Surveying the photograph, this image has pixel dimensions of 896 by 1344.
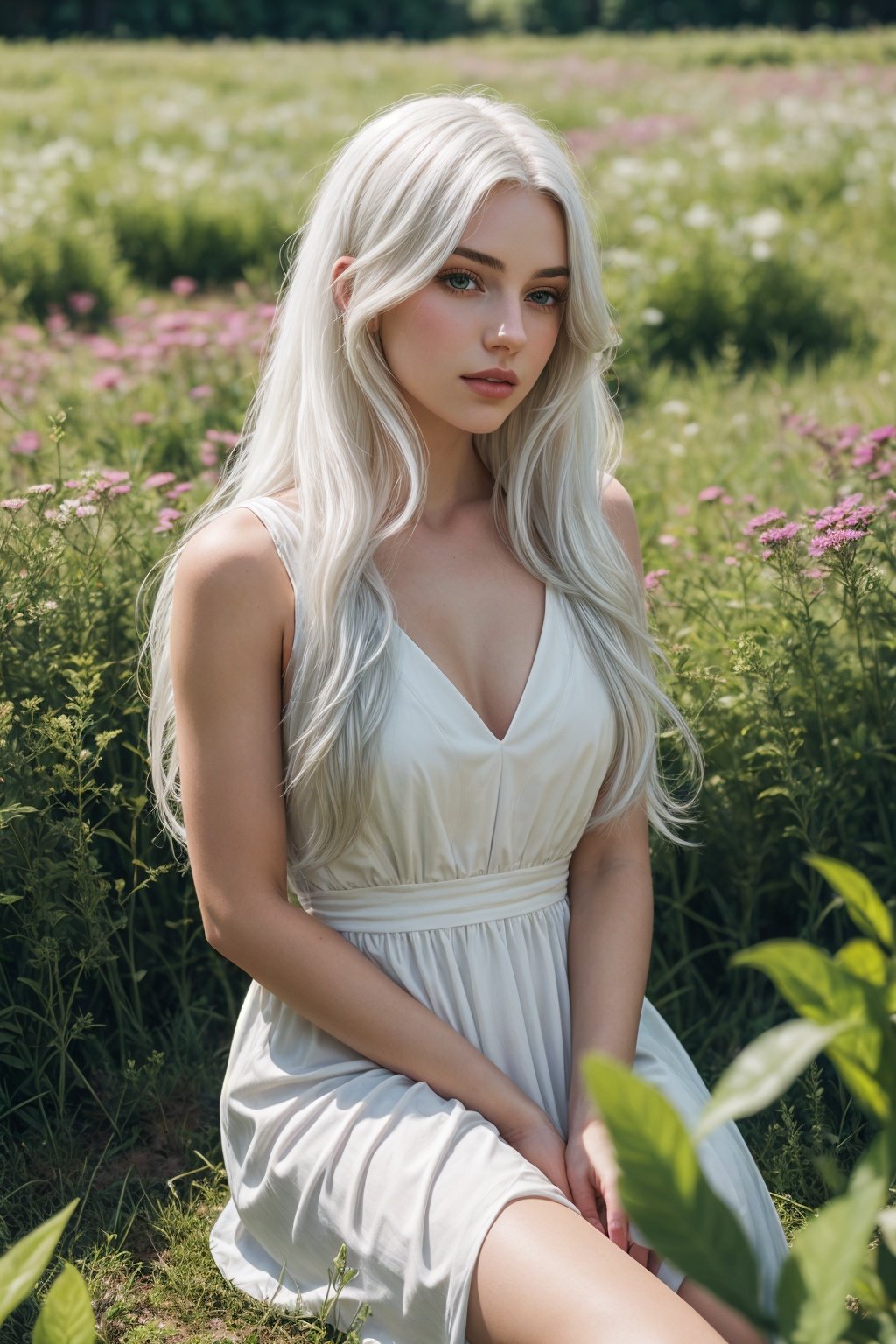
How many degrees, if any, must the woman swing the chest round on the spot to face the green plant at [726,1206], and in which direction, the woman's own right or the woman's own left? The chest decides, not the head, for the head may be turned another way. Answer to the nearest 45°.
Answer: approximately 45° to the woman's own right

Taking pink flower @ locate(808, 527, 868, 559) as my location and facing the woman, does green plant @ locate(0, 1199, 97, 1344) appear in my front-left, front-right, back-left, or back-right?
front-left

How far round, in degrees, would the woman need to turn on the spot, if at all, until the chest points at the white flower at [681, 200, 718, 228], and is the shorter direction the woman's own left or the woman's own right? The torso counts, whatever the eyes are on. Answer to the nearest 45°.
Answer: approximately 135° to the woman's own left

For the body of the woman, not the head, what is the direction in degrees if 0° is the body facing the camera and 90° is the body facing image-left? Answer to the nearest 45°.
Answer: approximately 315°

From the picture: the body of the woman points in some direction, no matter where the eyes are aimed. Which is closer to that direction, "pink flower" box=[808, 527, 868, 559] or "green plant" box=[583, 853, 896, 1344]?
the green plant

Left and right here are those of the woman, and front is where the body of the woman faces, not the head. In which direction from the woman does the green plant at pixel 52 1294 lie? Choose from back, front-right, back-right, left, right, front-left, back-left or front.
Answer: front-right

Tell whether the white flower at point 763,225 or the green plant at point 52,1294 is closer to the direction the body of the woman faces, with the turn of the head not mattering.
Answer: the green plant

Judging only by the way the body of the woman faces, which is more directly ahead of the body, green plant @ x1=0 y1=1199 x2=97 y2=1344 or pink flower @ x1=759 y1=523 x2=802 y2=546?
the green plant

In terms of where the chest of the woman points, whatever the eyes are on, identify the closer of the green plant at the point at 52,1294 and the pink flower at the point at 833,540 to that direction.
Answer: the green plant

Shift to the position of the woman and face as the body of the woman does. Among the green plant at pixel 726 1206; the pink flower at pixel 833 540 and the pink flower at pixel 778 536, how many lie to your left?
2

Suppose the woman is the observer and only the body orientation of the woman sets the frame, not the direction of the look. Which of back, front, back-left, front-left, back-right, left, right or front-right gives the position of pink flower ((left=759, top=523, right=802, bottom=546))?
left
